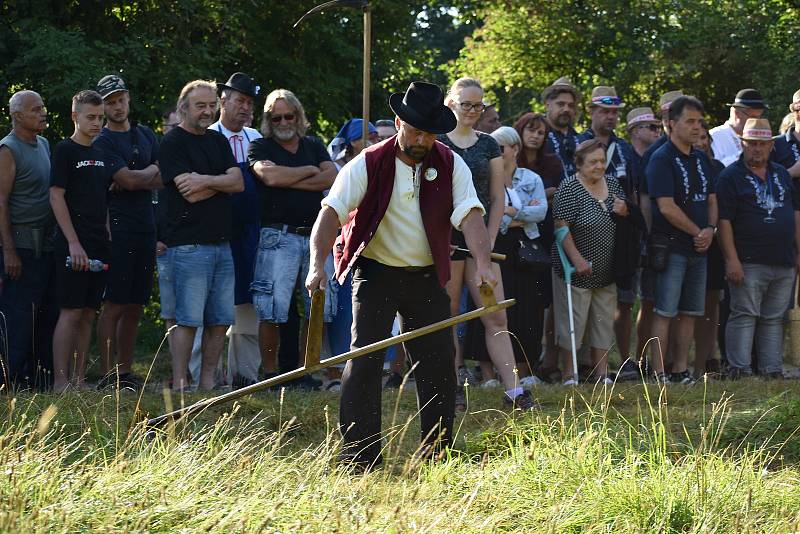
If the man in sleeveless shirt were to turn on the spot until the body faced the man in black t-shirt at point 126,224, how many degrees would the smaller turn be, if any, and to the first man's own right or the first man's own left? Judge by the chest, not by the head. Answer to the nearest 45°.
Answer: approximately 45° to the first man's own left

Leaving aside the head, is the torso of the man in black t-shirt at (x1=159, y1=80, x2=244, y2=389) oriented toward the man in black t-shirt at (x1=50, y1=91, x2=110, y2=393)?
no

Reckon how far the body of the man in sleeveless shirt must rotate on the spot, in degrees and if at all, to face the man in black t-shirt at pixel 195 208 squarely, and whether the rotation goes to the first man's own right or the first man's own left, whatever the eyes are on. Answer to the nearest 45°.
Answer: approximately 45° to the first man's own left

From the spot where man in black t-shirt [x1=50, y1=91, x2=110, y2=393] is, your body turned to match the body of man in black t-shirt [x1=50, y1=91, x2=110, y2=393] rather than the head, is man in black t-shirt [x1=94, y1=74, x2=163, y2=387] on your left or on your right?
on your left

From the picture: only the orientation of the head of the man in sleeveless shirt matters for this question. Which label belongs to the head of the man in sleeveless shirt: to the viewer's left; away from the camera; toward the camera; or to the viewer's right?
to the viewer's right

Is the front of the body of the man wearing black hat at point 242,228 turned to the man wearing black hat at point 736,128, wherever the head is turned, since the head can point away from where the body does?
no

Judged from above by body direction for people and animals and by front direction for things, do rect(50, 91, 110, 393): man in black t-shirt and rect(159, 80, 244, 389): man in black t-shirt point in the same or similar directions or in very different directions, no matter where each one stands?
same or similar directions

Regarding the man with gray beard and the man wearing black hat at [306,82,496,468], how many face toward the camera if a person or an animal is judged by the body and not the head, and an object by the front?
2

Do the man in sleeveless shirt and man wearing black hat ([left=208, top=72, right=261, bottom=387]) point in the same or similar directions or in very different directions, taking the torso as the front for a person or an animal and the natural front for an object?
same or similar directions

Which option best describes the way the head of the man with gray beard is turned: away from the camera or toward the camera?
toward the camera

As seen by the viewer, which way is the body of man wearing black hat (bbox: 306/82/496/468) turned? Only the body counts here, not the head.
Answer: toward the camera

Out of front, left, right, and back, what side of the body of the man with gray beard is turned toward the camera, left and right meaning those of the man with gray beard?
front

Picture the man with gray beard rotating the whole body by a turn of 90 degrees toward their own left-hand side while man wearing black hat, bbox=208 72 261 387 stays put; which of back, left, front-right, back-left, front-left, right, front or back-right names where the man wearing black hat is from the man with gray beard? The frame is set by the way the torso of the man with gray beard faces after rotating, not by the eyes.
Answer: back-left

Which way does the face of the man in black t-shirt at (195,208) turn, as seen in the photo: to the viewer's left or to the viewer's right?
to the viewer's right

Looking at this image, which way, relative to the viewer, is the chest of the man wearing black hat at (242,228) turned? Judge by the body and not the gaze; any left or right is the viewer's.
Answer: facing the viewer and to the right of the viewer

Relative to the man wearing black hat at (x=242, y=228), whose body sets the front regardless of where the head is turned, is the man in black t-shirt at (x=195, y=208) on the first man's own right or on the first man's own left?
on the first man's own right
